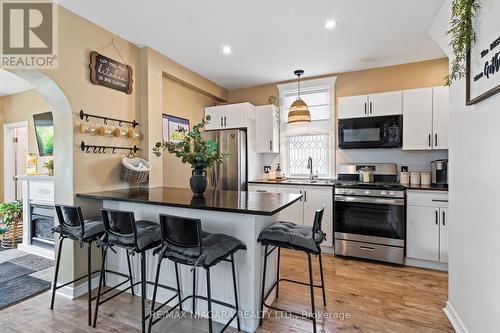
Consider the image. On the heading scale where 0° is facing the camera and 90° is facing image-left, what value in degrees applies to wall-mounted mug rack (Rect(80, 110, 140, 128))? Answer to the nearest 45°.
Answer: approximately 315°

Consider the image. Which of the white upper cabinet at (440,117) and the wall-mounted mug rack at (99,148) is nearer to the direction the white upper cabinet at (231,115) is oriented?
the wall-mounted mug rack

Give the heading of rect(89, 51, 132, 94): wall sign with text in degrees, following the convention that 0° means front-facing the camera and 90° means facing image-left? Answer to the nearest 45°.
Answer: approximately 315°

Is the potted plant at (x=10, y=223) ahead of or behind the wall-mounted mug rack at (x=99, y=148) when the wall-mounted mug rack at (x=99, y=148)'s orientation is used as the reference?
behind

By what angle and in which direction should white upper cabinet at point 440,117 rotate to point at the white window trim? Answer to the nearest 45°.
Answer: approximately 90° to its right

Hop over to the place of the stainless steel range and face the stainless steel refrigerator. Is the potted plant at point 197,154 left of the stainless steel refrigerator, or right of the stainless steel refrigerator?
left

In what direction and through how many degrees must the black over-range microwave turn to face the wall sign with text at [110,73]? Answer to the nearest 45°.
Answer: approximately 45° to its right

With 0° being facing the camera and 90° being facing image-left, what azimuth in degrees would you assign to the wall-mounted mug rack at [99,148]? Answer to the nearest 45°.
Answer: approximately 315°

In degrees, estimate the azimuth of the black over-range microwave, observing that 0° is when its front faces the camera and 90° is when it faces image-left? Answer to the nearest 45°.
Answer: approximately 0°
